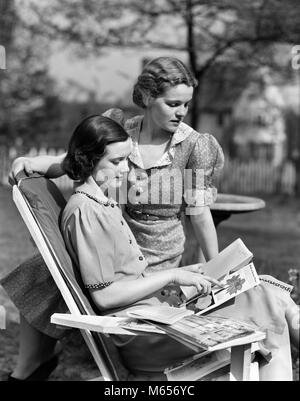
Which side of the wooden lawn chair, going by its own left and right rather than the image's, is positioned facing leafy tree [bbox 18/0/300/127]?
left

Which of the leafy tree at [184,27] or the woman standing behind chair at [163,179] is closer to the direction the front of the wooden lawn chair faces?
the woman standing behind chair

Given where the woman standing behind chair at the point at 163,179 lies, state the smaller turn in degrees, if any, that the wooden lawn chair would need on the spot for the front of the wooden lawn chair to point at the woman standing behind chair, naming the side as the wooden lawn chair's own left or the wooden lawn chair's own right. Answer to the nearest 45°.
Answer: approximately 45° to the wooden lawn chair's own left

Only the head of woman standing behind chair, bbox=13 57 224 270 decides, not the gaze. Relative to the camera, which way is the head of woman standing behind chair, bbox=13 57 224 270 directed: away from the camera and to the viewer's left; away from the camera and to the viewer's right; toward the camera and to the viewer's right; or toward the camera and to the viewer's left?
toward the camera and to the viewer's right

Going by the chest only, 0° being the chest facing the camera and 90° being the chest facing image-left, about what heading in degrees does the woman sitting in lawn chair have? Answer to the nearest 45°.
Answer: approximately 270°

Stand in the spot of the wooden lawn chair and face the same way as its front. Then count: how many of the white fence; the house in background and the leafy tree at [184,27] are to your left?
3

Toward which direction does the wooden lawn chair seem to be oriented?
to the viewer's right

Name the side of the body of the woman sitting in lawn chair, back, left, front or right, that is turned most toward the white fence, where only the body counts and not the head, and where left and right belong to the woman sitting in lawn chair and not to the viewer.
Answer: left

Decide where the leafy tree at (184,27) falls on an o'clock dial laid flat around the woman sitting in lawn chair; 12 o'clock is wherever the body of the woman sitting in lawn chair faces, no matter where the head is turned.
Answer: The leafy tree is roughly at 9 o'clock from the woman sitting in lawn chair.
